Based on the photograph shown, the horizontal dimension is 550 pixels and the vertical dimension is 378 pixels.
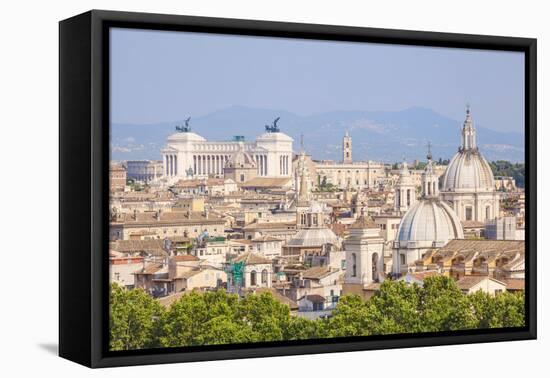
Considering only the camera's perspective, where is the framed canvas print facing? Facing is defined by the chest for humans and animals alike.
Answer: facing the viewer and to the right of the viewer
